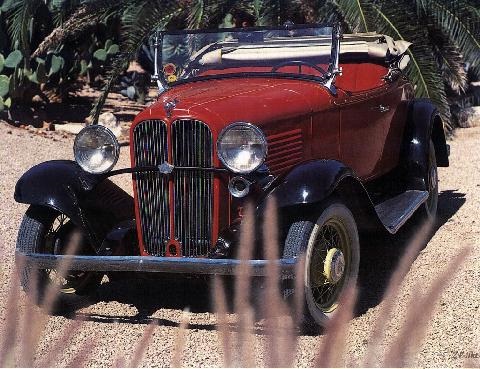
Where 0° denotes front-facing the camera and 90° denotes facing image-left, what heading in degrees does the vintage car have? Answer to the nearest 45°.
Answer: approximately 45°

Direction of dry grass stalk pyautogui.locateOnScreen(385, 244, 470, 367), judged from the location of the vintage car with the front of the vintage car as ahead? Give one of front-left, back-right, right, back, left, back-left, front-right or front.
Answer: front-left

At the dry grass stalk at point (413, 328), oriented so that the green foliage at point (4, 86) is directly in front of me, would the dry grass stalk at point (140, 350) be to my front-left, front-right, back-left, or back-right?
front-left

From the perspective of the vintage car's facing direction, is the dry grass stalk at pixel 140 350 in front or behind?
in front

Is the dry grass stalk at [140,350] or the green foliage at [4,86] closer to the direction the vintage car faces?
the dry grass stalk

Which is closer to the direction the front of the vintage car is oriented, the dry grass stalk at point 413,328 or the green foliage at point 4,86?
the dry grass stalk

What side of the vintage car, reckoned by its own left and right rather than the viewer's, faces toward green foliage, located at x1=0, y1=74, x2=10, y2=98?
right
